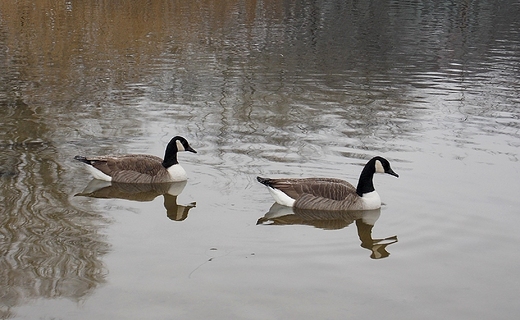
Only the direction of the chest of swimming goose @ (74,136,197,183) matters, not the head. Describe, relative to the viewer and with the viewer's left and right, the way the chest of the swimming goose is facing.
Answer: facing to the right of the viewer
